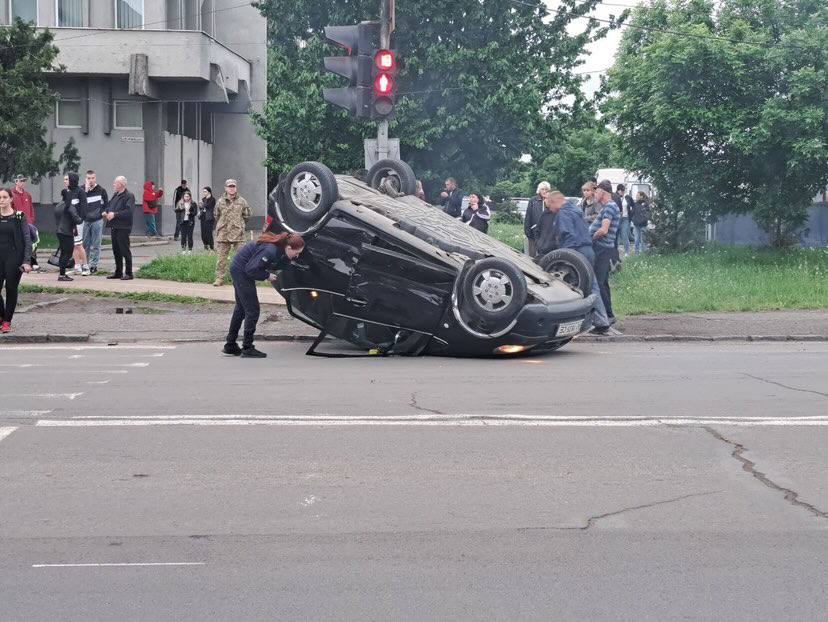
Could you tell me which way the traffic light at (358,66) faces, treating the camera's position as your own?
facing to the left of the viewer

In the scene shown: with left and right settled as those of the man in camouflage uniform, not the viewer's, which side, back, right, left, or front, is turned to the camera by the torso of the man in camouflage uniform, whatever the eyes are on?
front

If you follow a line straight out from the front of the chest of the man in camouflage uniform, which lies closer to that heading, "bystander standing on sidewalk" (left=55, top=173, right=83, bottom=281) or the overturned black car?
the overturned black car

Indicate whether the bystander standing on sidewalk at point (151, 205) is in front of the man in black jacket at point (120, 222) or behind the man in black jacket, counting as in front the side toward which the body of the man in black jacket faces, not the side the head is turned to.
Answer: behind

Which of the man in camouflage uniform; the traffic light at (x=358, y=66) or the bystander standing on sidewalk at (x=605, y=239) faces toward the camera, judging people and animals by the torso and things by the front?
the man in camouflage uniform

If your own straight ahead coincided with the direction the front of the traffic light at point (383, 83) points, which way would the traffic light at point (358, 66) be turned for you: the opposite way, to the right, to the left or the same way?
to the right

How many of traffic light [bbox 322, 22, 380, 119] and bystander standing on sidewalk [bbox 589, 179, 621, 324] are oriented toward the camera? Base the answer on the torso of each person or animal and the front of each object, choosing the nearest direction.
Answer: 0

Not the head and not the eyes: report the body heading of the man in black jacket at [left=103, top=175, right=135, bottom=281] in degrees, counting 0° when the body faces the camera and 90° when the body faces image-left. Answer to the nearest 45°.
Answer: approximately 45°

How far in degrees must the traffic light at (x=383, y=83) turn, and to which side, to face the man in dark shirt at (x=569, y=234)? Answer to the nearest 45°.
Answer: approximately 90° to its left

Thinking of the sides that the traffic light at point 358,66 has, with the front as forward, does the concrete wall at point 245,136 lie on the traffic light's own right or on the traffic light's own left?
on the traffic light's own right
